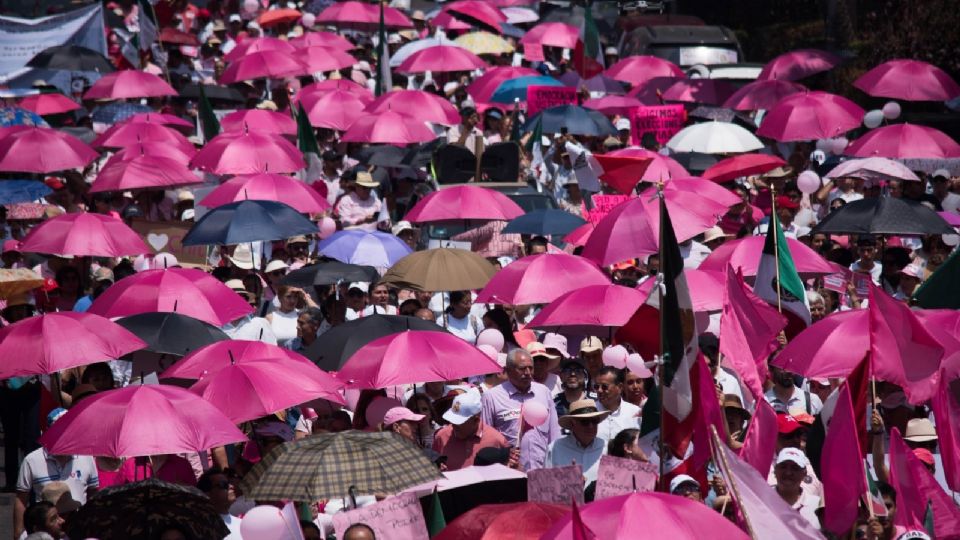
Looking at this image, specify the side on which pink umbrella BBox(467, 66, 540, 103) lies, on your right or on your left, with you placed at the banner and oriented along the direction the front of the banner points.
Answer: on your left

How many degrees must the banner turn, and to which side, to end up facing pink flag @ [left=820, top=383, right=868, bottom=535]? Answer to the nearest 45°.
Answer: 0° — it already faces it

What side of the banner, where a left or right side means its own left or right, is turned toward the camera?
front

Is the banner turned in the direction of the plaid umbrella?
yes

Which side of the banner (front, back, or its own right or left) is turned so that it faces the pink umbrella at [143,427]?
front

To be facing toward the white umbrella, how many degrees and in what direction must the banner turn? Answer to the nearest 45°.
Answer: approximately 45° to its left

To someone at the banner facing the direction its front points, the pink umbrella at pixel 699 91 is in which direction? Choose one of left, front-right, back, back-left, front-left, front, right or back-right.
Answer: front-left

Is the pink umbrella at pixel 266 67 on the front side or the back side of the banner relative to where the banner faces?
on the front side

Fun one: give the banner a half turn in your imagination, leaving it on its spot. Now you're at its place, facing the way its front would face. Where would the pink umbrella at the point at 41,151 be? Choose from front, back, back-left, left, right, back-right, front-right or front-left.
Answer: back

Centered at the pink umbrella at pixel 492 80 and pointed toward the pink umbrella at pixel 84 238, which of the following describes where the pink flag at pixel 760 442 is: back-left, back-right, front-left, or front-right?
front-left

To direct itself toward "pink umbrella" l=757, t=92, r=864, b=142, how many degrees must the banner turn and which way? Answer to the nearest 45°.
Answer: approximately 45° to its left

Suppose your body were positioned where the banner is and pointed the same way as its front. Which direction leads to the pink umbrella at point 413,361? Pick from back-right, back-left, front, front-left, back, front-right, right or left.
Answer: front

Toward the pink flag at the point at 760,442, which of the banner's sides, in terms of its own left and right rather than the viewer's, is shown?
front

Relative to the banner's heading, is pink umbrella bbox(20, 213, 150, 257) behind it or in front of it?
in front

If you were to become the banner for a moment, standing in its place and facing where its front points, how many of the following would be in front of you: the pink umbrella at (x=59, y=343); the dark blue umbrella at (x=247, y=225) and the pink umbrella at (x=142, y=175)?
3

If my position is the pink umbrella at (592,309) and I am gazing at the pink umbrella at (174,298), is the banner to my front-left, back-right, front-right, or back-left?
front-right
